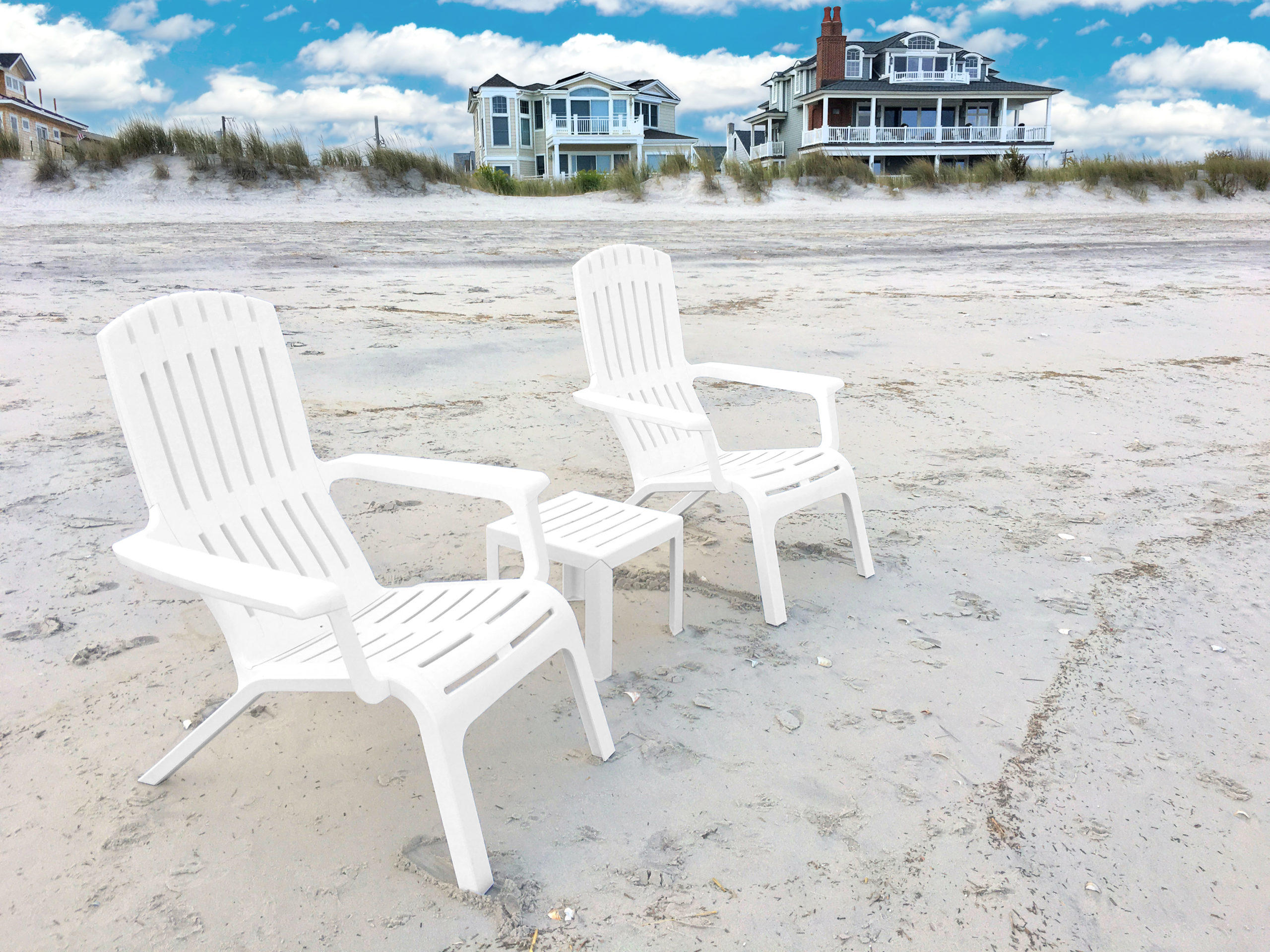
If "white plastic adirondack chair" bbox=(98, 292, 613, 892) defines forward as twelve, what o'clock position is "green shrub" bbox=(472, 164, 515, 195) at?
The green shrub is roughly at 8 o'clock from the white plastic adirondack chair.

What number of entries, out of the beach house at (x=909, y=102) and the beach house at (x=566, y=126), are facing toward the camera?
2

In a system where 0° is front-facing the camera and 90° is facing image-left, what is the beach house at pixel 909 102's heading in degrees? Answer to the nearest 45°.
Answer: approximately 0°

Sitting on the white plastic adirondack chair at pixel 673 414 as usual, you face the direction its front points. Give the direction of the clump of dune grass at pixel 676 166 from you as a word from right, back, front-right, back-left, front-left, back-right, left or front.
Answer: back-left

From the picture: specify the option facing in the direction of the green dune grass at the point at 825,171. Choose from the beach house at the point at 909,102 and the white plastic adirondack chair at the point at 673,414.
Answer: the beach house

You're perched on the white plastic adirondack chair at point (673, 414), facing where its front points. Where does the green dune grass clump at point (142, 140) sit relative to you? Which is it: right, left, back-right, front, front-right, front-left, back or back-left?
back

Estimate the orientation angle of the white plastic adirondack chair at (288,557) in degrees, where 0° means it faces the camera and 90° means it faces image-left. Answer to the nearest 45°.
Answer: approximately 315°

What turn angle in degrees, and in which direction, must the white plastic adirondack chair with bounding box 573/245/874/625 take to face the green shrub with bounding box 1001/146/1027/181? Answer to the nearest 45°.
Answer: approximately 135° to its left

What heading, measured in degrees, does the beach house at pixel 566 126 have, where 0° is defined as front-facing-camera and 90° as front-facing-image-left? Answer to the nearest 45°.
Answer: approximately 0°

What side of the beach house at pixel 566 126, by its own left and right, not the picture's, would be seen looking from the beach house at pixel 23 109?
right

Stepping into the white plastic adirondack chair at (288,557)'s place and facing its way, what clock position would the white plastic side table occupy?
The white plastic side table is roughly at 10 o'clock from the white plastic adirondack chair.

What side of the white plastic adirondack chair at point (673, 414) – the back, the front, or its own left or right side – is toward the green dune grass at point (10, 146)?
back

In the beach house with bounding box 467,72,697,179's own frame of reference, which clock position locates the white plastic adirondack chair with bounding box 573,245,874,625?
The white plastic adirondack chair is roughly at 12 o'clock from the beach house.

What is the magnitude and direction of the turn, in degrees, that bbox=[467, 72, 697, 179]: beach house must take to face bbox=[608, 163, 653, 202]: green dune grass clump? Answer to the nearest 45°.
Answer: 0° — it already faces it

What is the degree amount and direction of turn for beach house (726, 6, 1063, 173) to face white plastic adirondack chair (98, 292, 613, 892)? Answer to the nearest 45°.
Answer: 0° — it already faces it
